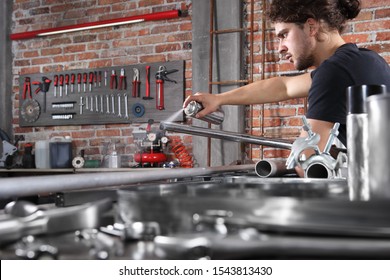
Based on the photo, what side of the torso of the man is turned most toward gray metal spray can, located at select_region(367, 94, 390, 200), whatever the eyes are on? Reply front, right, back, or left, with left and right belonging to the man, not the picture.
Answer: left

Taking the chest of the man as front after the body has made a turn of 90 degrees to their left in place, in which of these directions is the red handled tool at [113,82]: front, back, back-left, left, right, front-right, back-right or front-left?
back-right

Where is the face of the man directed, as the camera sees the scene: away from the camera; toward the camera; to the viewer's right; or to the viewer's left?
to the viewer's left

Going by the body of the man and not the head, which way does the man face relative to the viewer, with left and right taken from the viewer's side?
facing to the left of the viewer

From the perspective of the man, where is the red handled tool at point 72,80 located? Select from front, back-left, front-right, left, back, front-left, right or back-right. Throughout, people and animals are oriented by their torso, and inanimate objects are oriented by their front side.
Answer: front-right

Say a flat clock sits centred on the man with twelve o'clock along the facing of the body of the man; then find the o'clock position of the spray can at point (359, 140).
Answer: The spray can is roughly at 9 o'clock from the man.

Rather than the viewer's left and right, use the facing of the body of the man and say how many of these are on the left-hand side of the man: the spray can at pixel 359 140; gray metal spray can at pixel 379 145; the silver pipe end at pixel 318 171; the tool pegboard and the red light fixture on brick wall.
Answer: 3

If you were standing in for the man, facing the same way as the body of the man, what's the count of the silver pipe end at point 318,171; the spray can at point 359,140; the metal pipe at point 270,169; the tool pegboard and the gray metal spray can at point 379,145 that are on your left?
4

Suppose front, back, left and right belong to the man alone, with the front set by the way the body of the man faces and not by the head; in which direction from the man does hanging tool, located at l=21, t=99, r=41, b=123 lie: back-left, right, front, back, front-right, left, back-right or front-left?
front-right

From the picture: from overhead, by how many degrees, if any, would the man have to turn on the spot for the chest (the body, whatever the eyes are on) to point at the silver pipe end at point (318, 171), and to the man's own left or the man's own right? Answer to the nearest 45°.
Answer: approximately 90° to the man's own left

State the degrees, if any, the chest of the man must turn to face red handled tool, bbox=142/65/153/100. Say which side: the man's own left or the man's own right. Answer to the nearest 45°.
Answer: approximately 45° to the man's own right

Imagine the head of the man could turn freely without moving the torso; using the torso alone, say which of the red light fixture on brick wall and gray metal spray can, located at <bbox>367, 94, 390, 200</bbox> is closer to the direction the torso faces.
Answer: the red light fixture on brick wall
